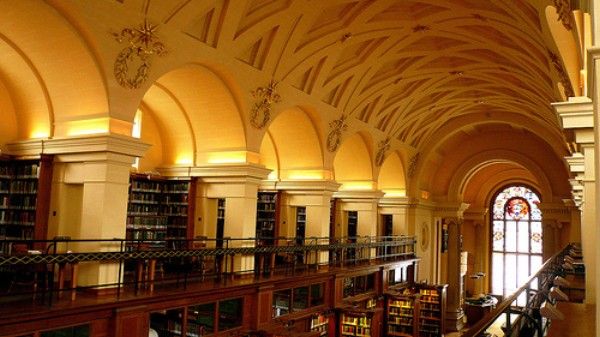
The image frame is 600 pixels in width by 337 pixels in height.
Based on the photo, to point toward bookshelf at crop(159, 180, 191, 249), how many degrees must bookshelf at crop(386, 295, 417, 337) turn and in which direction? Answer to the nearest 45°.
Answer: approximately 45° to its right

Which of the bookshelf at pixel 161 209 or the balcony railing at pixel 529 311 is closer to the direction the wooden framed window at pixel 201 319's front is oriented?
the balcony railing

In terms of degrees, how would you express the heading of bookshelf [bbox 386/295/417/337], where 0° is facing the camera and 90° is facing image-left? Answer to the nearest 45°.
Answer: approximately 0°

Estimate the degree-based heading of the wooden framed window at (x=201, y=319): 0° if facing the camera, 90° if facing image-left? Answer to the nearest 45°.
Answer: approximately 315°

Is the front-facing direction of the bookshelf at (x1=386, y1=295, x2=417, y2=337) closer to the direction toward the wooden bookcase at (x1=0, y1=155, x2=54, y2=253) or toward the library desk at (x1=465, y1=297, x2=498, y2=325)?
the wooden bookcase

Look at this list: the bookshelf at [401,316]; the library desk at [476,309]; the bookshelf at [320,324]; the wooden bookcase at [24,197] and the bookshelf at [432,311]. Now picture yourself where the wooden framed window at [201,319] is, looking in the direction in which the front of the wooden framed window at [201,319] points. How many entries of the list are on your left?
4

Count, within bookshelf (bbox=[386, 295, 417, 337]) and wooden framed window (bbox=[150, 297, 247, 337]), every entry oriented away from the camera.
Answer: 0

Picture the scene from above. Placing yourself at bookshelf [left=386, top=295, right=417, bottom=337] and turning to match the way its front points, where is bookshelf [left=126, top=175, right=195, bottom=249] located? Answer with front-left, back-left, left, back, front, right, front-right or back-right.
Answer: front-right

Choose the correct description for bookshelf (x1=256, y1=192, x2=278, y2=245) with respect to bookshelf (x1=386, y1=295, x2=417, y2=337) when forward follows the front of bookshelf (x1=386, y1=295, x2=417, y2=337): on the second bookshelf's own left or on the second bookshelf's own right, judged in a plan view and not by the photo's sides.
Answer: on the second bookshelf's own right

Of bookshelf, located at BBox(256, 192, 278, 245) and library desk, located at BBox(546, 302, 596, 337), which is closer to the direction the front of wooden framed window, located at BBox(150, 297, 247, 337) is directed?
the library desk

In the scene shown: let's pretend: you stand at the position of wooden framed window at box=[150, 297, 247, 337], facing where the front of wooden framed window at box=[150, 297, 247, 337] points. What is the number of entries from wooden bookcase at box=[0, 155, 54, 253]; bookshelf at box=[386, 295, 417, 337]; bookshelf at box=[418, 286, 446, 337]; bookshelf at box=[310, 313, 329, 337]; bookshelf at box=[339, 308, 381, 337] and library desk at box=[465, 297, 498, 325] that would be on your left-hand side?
5

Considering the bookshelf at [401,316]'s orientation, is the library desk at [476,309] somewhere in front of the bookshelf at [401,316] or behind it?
behind

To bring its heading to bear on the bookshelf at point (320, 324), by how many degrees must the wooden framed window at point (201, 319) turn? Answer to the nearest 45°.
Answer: approximately 90° to its left

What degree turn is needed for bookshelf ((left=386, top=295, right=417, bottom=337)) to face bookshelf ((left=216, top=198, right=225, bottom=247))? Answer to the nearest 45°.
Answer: approximately 45° to its right
